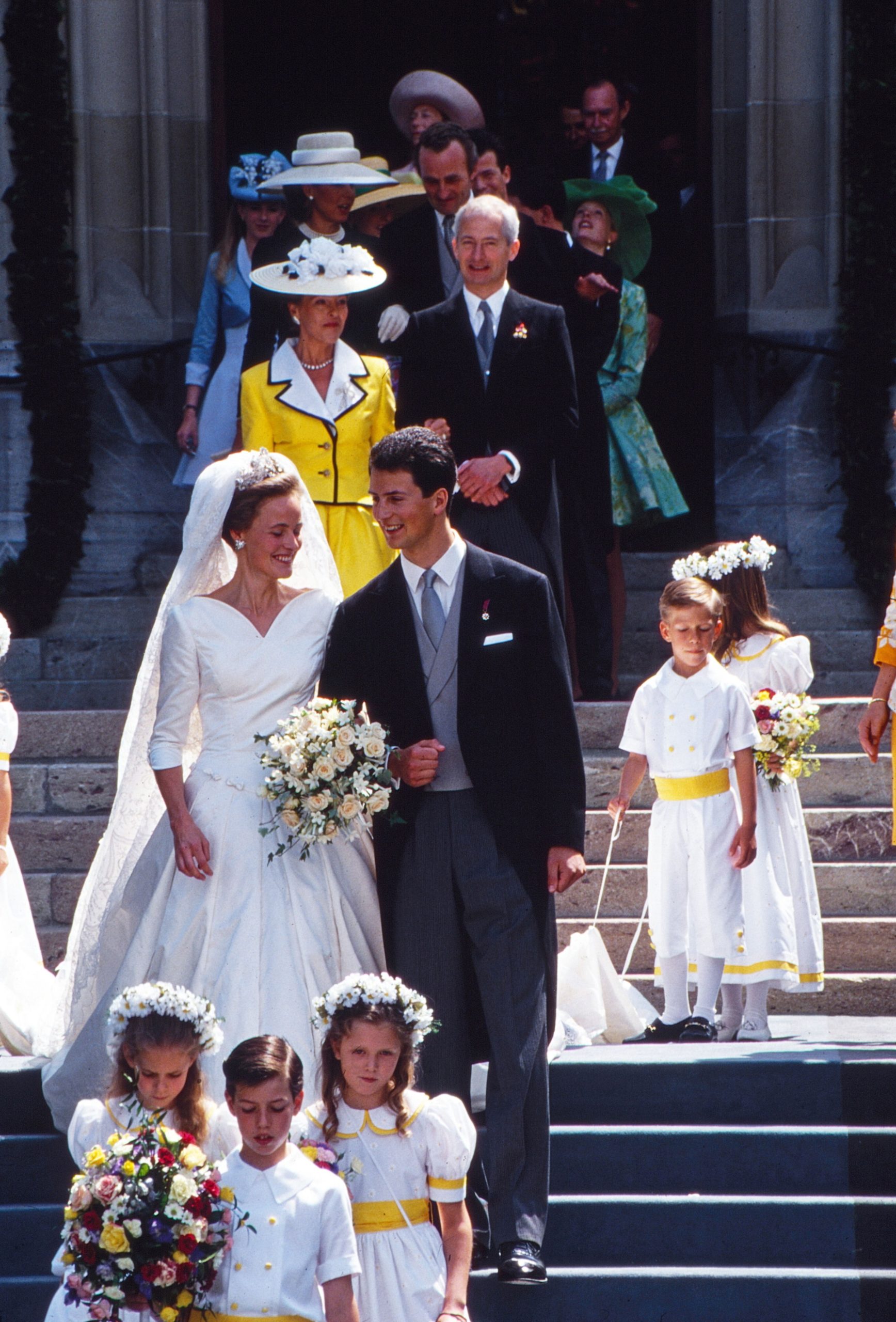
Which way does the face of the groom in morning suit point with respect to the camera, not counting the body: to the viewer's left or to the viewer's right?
to the viewer's left

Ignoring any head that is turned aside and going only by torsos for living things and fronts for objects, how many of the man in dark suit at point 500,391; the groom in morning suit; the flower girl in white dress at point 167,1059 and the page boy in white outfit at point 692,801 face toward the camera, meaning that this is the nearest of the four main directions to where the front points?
4

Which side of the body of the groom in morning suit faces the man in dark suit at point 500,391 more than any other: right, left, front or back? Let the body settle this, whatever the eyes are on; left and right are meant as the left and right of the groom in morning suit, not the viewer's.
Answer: back

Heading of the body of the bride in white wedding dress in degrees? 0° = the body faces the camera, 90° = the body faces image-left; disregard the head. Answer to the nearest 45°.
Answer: approximately 315°

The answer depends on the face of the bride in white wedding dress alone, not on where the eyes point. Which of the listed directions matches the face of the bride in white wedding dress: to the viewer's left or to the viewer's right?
to the viewer's right

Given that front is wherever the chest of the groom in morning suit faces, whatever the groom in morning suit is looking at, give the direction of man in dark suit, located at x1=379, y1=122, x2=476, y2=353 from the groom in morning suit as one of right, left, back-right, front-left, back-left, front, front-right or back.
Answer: back

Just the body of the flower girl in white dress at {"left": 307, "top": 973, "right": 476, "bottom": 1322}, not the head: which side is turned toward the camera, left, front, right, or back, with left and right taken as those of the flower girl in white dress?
front

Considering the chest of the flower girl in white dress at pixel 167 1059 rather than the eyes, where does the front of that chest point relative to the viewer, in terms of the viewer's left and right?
facing the viewer

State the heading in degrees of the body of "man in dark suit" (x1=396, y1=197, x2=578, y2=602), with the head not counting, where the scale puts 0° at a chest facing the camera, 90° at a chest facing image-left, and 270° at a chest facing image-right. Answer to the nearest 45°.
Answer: approximately 0°

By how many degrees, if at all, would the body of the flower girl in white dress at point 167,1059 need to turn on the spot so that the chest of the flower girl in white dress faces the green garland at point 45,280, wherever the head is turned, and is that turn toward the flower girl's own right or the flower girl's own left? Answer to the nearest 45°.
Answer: approximately 180°

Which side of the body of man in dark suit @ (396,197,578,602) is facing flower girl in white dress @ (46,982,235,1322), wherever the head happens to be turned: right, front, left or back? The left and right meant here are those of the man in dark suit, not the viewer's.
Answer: front
